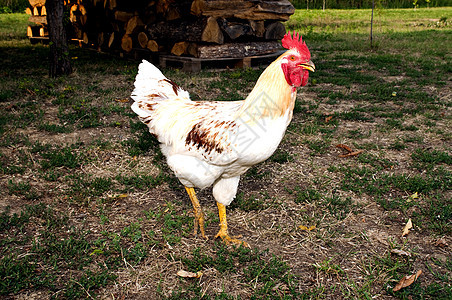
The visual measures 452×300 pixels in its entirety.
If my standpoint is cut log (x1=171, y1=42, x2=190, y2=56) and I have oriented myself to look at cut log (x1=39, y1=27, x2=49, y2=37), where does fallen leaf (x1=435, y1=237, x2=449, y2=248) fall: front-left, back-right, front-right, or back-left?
back-left

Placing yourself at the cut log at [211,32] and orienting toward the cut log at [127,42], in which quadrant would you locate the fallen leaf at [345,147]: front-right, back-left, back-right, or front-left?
back-left

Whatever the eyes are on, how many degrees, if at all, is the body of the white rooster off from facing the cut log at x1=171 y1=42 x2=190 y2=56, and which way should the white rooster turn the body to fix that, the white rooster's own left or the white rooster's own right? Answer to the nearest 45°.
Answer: approximately 90° to the white rooster's own left

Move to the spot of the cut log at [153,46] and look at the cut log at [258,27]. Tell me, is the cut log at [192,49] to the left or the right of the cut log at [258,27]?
right

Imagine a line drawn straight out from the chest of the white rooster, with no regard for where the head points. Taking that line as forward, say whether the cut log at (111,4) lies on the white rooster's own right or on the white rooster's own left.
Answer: on the white rooster's own left

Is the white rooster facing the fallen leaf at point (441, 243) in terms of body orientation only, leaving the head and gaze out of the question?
yes

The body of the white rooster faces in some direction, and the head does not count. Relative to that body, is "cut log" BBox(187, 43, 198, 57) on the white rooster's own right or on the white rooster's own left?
on the white rooster's own left

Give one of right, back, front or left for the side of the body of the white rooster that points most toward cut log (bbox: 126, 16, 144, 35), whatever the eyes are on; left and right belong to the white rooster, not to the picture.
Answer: left

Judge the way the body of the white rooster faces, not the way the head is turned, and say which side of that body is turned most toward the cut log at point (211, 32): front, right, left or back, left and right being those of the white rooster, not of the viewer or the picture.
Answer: left

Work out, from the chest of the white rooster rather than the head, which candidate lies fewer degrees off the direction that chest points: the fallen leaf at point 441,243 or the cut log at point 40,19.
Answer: the fallen leaf

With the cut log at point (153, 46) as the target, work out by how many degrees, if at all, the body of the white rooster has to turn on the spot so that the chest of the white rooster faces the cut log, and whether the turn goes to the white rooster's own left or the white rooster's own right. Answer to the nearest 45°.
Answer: approximately 90° to the white rooster's own left

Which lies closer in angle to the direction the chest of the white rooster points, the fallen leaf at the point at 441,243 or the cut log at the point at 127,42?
the fallen leaf

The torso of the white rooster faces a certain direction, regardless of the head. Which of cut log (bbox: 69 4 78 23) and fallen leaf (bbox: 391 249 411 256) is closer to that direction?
the fallen leaf

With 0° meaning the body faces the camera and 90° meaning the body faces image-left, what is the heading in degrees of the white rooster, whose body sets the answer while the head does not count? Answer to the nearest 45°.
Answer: approximately 270°

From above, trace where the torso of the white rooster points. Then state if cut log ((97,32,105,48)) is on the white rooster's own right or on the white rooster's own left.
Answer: on the white rooster's own left
